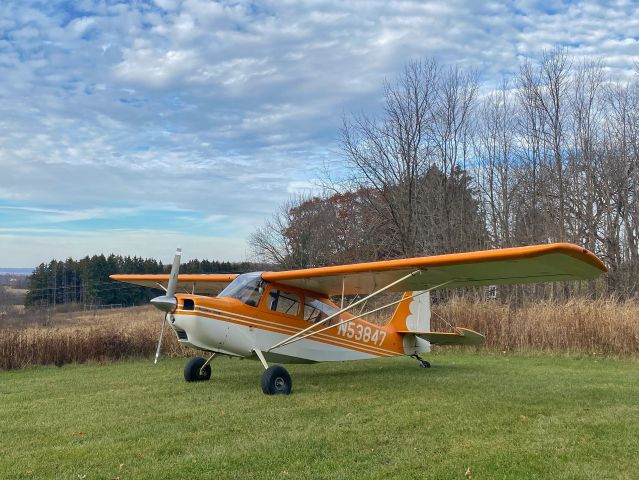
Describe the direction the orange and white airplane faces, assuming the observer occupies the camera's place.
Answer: facing the viewer and to the left of the viewer
